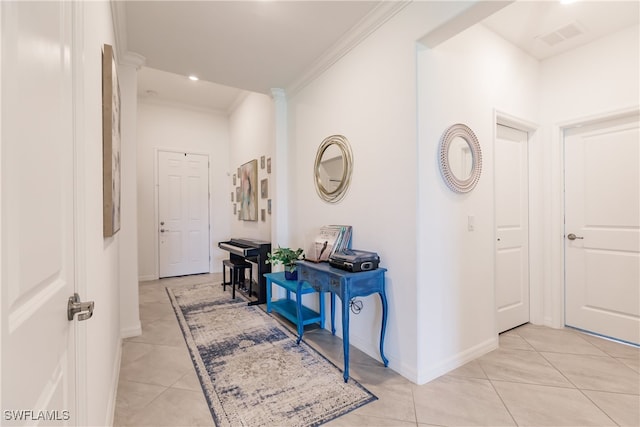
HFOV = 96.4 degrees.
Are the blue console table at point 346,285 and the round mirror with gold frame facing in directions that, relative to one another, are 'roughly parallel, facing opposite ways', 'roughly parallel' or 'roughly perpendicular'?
roughly parallel

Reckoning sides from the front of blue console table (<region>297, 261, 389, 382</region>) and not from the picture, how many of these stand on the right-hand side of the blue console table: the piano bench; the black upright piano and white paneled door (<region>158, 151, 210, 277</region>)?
3

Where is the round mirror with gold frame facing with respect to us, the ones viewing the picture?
facing the viewer and to the left of the viewer

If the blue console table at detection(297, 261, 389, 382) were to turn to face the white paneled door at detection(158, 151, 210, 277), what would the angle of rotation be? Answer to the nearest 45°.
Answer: approximately 90° to its right

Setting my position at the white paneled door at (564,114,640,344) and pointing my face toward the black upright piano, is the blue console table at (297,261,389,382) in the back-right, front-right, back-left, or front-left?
front-left

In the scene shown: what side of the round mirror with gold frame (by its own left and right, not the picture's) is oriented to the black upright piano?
right

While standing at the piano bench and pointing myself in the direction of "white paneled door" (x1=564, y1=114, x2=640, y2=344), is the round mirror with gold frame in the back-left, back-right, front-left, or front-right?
front-right

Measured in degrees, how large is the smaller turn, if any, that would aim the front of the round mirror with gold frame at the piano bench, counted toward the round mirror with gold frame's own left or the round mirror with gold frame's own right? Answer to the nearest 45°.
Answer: approximately 90° to the round mirror with gold frame's own right

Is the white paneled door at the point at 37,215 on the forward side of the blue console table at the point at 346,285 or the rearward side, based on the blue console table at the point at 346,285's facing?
on the forward side

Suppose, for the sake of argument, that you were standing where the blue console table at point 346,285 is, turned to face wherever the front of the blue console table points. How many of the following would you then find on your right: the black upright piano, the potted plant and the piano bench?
3

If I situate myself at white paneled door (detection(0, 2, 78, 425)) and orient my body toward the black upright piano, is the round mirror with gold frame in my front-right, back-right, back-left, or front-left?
front-right

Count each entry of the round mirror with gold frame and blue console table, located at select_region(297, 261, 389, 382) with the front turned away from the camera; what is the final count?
0

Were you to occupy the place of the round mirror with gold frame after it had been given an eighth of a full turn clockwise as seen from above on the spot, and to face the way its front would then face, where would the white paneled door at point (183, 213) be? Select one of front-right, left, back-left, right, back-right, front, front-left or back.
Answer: front-right

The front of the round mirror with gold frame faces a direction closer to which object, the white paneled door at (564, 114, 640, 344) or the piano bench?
the piano bench

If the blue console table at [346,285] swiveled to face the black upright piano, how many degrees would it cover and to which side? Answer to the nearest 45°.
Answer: approximately 90° to its right

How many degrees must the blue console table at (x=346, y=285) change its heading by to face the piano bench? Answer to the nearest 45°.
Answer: approximately 90° to its right
